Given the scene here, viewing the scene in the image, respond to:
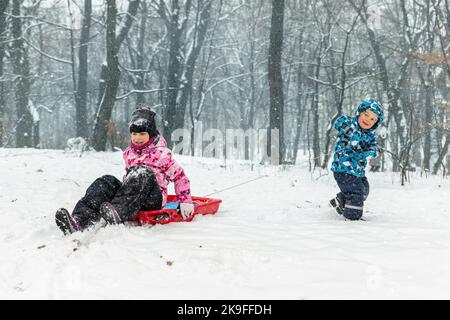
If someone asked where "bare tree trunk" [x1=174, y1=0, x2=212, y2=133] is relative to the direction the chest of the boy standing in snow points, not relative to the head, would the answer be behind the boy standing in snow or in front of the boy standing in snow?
behind

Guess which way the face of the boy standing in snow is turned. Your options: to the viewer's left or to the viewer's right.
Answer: to the viewer's left

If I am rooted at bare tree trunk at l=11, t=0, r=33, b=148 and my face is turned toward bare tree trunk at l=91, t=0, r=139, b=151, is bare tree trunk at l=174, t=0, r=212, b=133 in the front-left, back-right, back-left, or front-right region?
front-left

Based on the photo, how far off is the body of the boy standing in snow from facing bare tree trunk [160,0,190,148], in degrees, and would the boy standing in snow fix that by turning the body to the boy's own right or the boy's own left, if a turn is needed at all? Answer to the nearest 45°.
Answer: approximately 180°

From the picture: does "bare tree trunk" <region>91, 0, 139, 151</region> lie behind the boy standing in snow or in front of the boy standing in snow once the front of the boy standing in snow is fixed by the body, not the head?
behind

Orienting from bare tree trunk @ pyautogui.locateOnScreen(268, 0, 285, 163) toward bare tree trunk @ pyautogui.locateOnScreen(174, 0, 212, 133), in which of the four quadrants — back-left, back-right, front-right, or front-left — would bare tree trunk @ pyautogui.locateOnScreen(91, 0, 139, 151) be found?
front-left

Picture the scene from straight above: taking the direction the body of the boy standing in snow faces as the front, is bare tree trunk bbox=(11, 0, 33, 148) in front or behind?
behind
